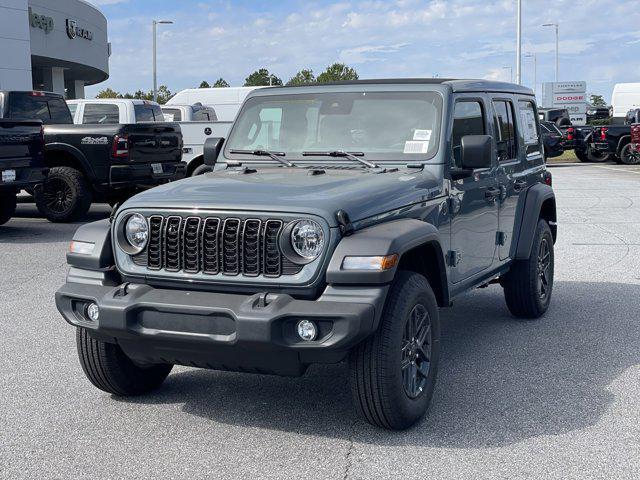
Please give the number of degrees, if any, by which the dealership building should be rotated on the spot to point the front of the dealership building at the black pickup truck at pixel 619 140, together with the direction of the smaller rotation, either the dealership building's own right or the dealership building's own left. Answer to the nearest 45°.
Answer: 0° — it already faces it

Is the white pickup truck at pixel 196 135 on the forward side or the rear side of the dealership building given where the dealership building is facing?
on the forward side

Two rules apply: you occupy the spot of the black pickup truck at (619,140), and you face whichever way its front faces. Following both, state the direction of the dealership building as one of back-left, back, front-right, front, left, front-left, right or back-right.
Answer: back-left

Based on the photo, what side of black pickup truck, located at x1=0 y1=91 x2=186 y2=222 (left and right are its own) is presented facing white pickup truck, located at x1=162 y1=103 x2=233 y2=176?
right

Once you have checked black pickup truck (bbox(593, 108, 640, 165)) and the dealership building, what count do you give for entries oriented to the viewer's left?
0

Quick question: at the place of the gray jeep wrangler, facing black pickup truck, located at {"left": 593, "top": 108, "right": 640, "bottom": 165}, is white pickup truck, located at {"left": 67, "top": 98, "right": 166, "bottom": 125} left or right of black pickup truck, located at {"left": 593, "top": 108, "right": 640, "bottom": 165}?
left

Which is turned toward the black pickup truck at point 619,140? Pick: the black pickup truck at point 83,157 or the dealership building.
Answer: the dealership building

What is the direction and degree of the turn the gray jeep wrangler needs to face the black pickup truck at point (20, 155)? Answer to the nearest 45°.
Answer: approximately 90° to its right

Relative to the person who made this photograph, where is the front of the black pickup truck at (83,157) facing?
facing away from the viewer and to the left of the viewer

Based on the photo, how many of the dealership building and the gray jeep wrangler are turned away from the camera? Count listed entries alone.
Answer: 0

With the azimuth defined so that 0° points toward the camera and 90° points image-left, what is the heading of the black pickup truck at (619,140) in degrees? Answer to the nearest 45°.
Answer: approximately 225°

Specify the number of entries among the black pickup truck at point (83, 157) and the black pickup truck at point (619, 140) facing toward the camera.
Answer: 0

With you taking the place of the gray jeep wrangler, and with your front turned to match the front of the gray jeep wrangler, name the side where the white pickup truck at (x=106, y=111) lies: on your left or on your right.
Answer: on your right

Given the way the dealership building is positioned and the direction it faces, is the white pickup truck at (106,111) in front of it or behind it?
in front

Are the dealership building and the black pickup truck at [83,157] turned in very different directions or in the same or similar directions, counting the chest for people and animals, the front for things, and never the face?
very different directions
